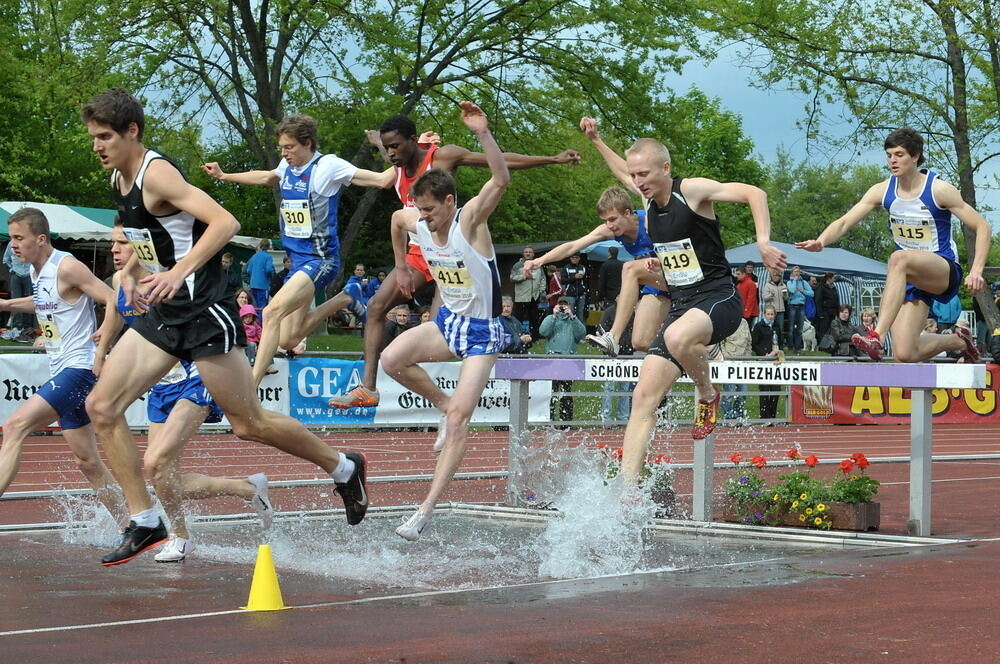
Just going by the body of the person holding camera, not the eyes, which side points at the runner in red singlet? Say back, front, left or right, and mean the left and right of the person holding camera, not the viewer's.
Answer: front

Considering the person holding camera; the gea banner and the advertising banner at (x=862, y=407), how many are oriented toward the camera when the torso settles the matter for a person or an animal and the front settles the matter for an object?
3

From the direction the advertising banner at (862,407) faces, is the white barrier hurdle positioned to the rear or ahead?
ahead

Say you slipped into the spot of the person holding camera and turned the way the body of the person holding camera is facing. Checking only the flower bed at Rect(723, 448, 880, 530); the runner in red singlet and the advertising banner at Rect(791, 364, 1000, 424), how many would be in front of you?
2

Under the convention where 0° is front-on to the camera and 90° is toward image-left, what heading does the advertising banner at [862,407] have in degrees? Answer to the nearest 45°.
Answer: approximately 0°

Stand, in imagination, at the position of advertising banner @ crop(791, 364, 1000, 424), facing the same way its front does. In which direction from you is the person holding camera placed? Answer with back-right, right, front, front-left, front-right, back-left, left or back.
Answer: front-right

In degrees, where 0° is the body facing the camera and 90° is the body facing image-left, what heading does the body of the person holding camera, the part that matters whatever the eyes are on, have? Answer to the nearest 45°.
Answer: approximately 0°

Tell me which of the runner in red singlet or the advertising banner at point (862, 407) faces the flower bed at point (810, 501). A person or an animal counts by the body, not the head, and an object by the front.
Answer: the advertising banner

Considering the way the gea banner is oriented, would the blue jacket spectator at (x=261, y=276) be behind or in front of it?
behind

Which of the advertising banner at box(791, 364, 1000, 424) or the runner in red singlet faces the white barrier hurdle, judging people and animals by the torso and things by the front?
the advertising banner

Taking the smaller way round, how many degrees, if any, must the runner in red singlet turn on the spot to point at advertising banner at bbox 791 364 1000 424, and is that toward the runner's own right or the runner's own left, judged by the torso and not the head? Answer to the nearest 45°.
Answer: approximately 180°
